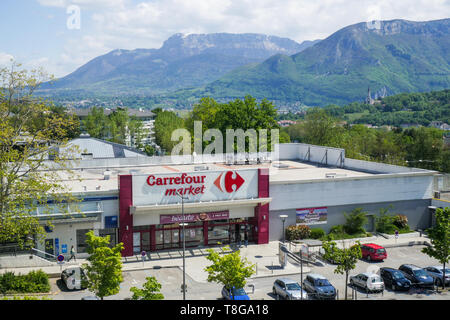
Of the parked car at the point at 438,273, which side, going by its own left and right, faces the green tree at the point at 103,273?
right

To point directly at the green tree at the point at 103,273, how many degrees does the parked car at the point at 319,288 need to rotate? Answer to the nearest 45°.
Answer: approximately 90° to its right

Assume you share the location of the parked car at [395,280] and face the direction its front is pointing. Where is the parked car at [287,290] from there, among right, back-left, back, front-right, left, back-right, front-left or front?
right

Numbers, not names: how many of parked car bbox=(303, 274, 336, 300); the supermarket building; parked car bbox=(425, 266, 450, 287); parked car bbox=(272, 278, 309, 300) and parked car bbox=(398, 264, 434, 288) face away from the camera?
0

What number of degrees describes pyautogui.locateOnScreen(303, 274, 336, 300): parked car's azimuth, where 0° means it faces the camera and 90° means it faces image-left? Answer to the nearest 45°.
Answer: approximately 315°

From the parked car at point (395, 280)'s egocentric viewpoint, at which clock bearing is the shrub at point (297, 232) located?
The shrub is roughly at 6 o'clock from the parked car.

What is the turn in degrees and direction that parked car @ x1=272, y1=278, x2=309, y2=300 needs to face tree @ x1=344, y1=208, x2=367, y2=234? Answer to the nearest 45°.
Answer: approximately 135° to its left

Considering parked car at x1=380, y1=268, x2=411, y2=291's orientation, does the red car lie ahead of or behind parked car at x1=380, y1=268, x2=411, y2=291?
behind

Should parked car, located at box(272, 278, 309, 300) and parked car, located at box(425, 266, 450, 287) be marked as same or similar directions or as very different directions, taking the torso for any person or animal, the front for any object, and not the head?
same or similar directions

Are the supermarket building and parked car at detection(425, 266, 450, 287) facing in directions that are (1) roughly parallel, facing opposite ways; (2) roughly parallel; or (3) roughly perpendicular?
roughly parallel

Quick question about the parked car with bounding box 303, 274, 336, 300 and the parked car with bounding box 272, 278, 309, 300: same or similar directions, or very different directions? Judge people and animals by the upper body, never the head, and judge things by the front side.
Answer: same or similar directions

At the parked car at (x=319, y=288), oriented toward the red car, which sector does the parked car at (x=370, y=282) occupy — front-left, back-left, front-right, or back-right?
front-right

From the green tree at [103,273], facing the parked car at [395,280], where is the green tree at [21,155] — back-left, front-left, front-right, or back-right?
back-left

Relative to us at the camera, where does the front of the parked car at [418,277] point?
facing the viewer and to the right of the viewer
